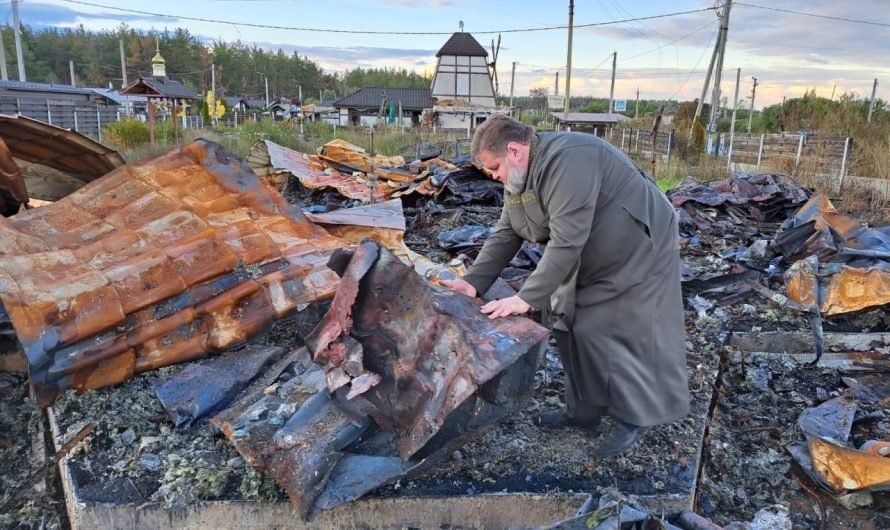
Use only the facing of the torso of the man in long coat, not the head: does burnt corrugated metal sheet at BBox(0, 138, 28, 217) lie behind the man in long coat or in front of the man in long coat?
in front

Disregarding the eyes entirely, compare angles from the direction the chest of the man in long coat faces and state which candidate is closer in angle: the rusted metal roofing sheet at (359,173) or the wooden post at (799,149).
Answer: the rusted metal roofing sheet

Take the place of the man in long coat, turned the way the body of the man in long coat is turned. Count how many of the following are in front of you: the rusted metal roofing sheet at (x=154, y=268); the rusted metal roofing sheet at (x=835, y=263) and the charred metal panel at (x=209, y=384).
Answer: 2

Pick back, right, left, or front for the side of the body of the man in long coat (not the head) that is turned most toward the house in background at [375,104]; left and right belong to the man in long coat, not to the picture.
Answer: right

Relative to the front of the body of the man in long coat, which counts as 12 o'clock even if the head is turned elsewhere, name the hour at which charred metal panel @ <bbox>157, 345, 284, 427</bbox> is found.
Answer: The charred metal panel is roughly at 12 o'clock from the man in long coat.

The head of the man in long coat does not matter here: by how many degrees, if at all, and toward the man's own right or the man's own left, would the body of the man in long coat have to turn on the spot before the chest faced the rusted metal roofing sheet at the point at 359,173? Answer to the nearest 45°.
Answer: approximately 45° to the man's own right

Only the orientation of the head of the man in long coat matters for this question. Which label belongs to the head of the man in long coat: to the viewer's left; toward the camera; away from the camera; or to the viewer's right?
to the viewer's left

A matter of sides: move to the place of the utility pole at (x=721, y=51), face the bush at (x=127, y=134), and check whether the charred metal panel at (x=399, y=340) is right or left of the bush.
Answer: left

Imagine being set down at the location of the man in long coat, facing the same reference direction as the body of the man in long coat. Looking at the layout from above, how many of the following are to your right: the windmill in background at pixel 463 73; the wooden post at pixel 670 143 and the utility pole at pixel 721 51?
3

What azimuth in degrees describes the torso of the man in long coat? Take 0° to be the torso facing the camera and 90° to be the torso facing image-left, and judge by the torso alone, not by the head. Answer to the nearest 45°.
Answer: approximately 90°

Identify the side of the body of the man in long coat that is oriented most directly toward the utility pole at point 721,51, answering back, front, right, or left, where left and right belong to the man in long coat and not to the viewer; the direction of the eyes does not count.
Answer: right

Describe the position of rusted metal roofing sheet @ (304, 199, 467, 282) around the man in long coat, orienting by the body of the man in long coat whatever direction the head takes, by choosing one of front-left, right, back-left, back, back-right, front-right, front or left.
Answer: front-right

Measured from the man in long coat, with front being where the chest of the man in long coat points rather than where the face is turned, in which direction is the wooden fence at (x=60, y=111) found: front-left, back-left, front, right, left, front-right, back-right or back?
front-right

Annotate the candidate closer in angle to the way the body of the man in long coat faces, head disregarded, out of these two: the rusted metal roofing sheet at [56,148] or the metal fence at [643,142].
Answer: the rusted metal roofing sheet

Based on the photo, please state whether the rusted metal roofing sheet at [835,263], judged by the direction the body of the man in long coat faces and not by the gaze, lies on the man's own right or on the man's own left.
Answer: on the man's own right

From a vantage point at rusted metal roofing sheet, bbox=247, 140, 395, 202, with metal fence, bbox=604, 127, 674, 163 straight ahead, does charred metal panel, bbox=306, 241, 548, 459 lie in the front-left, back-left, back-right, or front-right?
back-right
